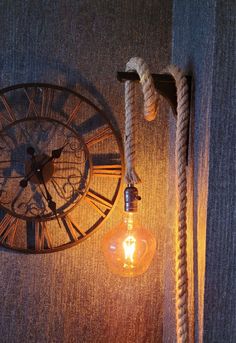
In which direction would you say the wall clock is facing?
toward the camera
